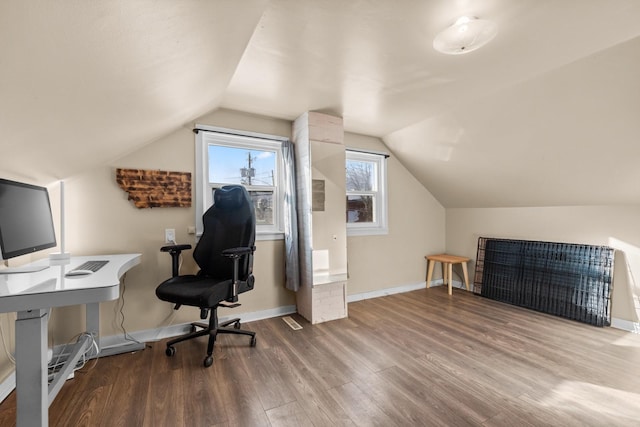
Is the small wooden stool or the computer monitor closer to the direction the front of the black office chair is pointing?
the computer monitor

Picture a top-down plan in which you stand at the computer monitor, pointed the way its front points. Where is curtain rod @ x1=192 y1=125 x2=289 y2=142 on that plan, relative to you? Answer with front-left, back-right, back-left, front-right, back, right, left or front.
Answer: front-left

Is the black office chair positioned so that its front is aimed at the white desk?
yes

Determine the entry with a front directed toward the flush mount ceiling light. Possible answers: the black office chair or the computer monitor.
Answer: the computer monitor

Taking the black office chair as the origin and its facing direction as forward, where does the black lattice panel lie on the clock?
The black lattice panel is roughly at 8 o'clock from the black office chair.

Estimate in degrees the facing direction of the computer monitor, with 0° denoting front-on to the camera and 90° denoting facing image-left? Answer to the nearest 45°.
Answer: approximately 315°

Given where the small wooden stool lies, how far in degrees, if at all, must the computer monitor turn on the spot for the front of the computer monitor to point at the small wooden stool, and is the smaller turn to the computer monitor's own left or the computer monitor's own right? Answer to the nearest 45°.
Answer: approximately 45° to the computer monitor's own left

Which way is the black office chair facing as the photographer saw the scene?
facing the viewer and to the left of the viewer

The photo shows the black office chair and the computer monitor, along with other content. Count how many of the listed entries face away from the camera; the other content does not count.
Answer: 0

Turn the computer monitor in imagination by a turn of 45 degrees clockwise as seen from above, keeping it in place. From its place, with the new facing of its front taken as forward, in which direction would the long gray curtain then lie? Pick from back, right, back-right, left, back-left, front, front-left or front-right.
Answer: left
